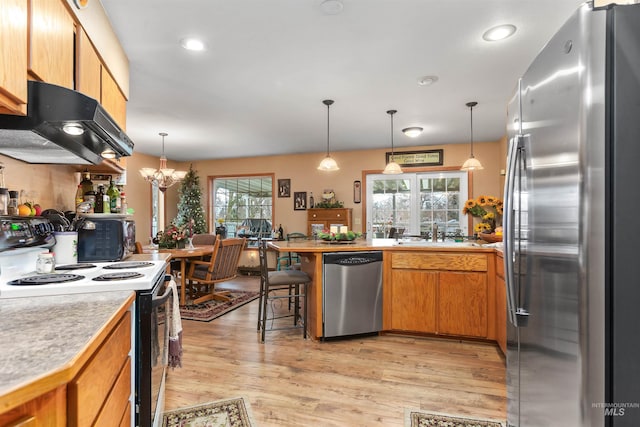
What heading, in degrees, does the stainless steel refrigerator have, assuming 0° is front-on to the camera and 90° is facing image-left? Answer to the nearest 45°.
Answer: approximately 45°

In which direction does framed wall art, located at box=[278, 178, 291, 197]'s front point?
toward the camera

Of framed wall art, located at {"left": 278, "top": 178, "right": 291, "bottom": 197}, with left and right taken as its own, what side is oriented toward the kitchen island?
front

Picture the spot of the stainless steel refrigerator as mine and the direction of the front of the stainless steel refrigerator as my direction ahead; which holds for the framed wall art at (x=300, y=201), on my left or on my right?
on my right

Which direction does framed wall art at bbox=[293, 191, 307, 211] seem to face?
toward the camera

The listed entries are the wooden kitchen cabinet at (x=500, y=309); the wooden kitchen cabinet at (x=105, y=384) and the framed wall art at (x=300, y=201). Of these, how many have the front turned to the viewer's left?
1

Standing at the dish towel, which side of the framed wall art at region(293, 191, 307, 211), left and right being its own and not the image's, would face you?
front

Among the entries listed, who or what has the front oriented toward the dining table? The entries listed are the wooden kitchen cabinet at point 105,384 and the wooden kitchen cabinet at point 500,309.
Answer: the wooden kitchen cabinet at point 500,309

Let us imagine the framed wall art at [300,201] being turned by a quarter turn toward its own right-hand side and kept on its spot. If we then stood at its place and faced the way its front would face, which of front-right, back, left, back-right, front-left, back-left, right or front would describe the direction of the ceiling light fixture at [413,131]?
back-left

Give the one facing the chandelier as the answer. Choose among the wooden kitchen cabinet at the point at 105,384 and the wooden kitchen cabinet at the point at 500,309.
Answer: the wooden kitchen cabinet at the point at 500,309

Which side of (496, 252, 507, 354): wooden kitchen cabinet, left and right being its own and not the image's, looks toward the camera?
left

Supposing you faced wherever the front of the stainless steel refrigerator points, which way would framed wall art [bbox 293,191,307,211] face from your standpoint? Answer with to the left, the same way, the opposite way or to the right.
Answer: to the left

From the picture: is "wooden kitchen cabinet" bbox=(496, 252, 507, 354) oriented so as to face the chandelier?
yes
